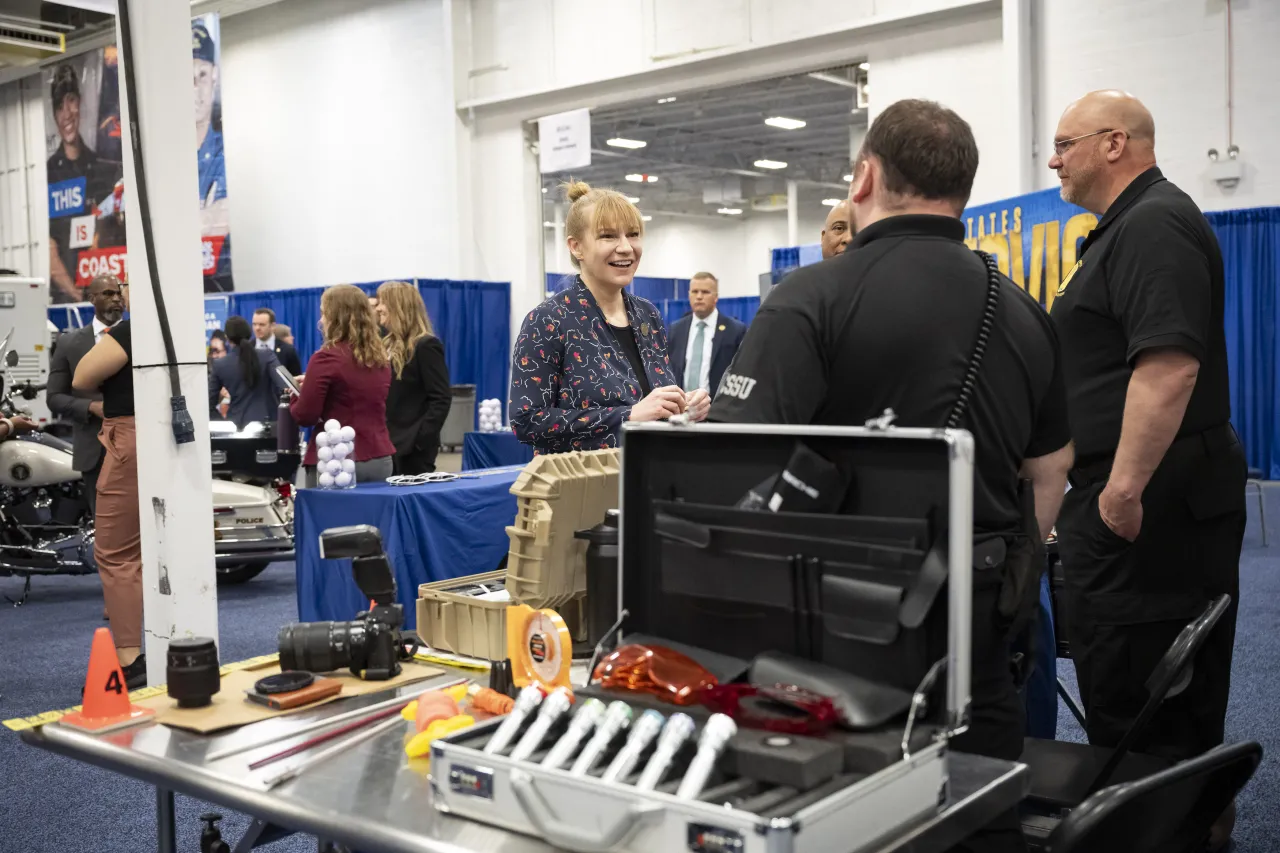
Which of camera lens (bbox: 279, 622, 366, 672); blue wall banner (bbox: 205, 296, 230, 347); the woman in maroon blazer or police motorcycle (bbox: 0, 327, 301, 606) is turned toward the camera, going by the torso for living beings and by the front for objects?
the blue wall banner

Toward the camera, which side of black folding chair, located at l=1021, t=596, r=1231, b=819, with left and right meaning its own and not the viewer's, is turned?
left

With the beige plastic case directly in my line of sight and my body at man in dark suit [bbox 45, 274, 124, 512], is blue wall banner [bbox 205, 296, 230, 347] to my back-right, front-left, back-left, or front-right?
back-left

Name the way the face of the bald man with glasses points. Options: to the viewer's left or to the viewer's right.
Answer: to the viewer's left

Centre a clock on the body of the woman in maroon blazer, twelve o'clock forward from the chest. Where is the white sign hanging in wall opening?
The white sign hanging in wall opening is roughly at 2 o'clock from the woman in maroon blazer.

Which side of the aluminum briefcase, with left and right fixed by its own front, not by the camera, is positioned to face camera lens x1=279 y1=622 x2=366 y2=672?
right

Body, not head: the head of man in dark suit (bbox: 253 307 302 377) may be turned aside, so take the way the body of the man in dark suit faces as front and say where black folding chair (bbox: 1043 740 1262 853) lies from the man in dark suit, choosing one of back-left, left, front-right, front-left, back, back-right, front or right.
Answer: front-left

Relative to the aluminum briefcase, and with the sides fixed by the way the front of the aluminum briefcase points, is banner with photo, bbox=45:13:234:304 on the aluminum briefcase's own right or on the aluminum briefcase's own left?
on the aluminum briefcase's own right

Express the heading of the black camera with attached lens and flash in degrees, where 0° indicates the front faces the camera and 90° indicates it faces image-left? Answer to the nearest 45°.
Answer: approximately 90°

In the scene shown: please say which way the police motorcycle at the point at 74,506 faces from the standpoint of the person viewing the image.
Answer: facing to the left of the viewer

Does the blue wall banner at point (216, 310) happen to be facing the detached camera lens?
yes

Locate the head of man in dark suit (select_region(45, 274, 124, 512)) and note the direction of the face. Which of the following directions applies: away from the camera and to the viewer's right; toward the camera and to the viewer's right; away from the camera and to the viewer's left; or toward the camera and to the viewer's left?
toward the camera and to the viewer's right

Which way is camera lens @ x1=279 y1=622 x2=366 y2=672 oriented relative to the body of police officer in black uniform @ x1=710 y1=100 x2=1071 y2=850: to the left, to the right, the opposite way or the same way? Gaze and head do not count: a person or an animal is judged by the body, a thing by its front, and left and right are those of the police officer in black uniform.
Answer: to the left
